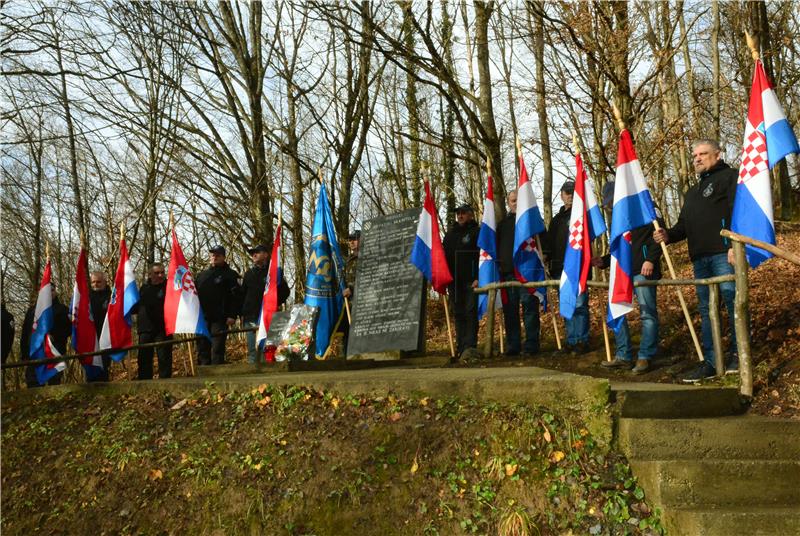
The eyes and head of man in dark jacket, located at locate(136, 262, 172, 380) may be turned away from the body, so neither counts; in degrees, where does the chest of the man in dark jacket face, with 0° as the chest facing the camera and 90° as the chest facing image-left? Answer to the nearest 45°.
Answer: approximately 315°

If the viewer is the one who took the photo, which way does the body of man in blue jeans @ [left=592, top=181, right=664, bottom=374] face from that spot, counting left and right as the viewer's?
facing the viewer and to the left of the viewer

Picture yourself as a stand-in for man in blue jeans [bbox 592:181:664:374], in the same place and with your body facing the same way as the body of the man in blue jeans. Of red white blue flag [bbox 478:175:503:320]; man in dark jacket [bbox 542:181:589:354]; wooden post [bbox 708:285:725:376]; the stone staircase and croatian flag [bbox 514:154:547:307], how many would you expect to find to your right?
3

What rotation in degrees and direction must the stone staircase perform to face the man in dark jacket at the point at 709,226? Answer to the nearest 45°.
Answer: approximately 180°

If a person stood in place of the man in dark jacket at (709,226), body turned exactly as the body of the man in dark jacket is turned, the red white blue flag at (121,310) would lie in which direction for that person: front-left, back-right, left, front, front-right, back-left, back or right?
front-right

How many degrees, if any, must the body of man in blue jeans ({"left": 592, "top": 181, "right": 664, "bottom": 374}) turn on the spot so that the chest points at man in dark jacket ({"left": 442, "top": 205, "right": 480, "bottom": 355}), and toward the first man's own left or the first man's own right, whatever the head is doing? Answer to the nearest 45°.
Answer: approximately 90° to the first man's own right

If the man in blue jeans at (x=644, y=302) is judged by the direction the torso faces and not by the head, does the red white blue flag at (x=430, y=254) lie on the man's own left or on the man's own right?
on the man's own right

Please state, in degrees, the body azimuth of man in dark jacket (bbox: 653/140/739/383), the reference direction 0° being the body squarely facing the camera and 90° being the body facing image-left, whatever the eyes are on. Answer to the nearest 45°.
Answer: approximately 45°

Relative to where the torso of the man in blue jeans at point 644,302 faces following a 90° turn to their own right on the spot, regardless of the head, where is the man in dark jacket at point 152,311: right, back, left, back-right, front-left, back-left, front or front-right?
front-left

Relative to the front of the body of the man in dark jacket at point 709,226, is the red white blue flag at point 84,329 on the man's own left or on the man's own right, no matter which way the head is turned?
on the man's own right

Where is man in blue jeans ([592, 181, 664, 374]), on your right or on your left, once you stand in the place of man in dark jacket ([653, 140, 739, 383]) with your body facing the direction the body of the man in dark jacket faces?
on your right
